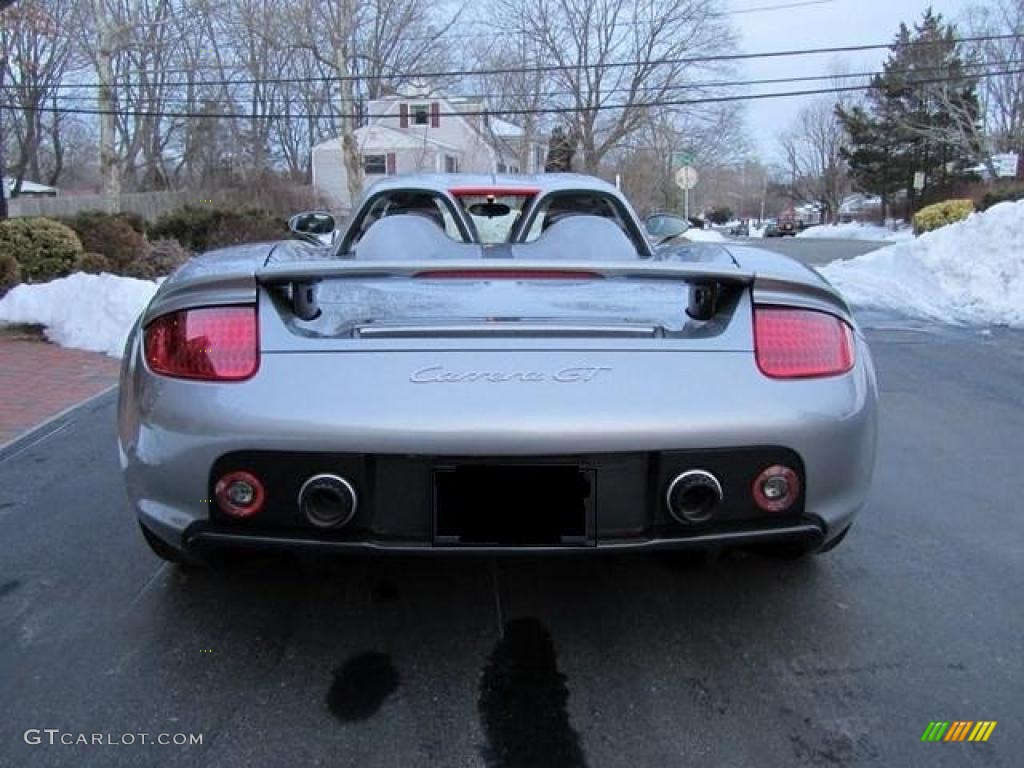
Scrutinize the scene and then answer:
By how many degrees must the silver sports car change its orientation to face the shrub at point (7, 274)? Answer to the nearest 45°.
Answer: approximately 45° to its left

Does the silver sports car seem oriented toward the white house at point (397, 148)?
yes

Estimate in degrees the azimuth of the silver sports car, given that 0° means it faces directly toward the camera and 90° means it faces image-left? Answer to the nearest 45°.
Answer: approximately 180°

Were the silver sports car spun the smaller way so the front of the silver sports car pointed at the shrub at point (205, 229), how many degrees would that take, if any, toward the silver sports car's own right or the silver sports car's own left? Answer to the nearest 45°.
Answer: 0° — it already faces it

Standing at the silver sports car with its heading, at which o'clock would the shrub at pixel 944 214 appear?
The shrub is roughly at 1 o'clock from the silver sports car.

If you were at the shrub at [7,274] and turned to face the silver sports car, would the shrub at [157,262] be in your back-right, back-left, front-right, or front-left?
back-left

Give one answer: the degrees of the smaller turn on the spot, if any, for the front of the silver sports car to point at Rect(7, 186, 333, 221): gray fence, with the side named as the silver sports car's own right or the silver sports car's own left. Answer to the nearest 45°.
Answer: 0° — it already faces it

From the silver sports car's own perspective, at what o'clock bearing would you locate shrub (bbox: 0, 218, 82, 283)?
The shrub is roughly at 11 o'clock from the silver sports car.

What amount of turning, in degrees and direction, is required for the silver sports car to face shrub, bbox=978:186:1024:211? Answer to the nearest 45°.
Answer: approximately 45° to its right

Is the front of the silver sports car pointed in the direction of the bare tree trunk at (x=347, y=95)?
yes
